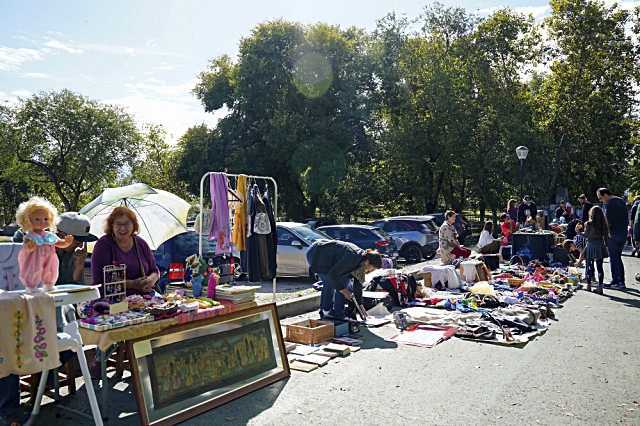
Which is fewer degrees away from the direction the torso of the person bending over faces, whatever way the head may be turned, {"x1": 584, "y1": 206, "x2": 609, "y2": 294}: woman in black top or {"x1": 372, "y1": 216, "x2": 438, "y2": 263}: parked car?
the woman in black top

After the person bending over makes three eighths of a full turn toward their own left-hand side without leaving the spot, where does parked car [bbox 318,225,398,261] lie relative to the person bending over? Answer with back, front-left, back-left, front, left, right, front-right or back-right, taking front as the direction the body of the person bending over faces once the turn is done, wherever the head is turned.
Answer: front-right

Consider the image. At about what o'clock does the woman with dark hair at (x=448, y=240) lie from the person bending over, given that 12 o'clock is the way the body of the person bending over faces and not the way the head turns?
The woman with dark hair is roughly at 10 o'clock from the person bending over.

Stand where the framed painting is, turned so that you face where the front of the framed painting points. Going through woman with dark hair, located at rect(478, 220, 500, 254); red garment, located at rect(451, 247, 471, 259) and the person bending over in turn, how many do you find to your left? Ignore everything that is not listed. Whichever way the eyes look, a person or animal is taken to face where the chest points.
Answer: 3

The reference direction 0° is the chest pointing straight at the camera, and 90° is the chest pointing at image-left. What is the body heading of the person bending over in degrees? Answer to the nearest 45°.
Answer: approximately 270°

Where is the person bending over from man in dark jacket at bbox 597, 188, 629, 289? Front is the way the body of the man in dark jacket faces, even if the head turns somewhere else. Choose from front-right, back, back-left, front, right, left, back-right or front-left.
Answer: front-left

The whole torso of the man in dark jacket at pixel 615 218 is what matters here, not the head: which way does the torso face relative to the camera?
to the viewer's left

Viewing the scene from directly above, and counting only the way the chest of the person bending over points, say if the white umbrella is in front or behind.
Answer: behind

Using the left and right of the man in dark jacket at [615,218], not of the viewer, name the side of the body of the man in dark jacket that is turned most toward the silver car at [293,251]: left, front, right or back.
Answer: front

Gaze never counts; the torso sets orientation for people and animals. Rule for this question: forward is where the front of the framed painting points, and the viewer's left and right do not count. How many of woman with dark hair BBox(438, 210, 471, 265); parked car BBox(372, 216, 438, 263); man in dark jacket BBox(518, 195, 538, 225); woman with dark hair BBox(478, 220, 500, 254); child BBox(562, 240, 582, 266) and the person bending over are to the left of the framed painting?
6

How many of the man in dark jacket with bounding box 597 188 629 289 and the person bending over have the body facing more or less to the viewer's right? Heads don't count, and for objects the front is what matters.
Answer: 1

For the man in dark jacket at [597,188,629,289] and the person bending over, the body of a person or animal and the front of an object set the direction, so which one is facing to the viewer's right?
the person bending over

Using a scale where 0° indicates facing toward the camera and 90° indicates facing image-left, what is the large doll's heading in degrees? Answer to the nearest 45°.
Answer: approximately 315°

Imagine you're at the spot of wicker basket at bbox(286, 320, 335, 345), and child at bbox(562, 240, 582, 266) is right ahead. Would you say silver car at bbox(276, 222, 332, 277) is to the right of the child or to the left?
left
